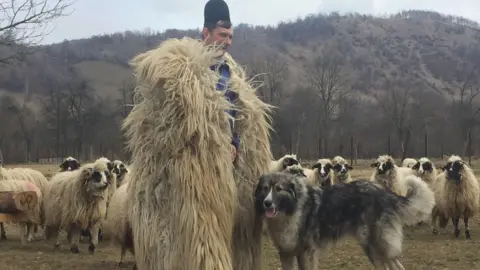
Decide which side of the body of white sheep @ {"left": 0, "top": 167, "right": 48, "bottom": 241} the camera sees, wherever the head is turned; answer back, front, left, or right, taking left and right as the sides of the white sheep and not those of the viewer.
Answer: left

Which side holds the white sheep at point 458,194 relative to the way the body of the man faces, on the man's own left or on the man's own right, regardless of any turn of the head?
on the man's own left

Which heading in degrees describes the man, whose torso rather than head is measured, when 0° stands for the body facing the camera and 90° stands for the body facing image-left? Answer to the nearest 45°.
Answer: approximately 315°

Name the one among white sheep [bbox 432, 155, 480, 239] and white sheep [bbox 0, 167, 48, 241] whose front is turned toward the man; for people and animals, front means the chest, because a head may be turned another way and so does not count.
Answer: white sheep [bbox 432, 155, 480, 239]

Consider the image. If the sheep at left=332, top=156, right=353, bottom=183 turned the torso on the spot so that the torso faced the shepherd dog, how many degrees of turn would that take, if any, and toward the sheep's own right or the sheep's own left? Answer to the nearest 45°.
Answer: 0° — it already faces it

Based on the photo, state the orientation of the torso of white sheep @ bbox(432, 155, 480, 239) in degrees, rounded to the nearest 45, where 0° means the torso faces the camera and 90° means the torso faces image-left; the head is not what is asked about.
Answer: approximately 0°
